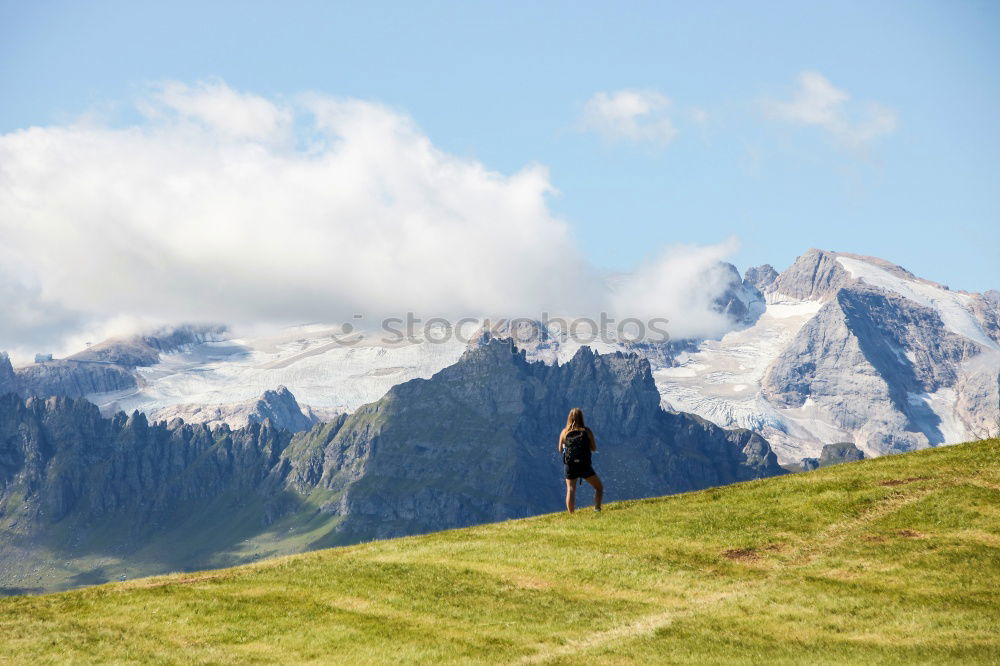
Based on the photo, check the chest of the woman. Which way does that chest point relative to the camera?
away from the camera

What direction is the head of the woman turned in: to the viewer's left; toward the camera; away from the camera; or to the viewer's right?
away from the camera
